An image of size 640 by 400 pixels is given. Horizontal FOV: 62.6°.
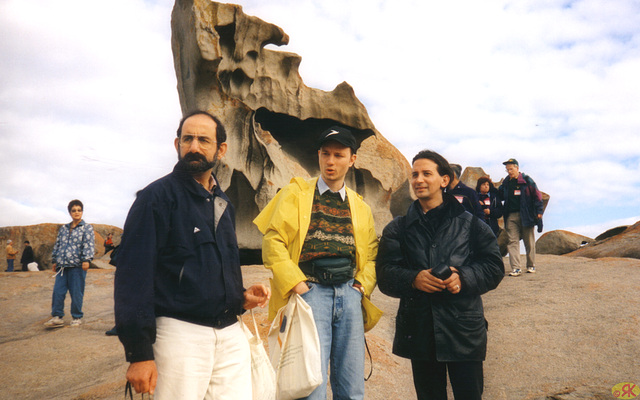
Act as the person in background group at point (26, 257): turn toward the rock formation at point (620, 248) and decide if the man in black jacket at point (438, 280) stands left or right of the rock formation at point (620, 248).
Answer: right

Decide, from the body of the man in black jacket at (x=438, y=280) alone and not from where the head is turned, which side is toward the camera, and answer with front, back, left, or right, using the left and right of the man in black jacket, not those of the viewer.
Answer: front

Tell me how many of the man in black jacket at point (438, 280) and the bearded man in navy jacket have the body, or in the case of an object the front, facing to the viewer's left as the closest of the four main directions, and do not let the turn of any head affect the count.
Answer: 0

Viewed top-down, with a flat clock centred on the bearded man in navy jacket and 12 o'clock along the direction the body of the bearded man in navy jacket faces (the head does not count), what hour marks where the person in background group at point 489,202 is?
The person in background group is roughly at 9 o'clock from the bearded man in navy jacket.

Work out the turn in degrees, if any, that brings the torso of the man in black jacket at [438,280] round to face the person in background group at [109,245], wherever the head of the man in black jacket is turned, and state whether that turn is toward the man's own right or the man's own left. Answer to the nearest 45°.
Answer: approximately 135° to the man's own right

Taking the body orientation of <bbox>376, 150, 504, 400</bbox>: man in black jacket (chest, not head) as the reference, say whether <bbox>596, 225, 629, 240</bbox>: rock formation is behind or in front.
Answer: behind

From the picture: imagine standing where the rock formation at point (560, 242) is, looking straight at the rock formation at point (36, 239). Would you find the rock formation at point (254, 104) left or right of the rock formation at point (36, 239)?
left

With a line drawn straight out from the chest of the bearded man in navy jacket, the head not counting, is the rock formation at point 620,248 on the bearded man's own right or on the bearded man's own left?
on the bearded man's own left

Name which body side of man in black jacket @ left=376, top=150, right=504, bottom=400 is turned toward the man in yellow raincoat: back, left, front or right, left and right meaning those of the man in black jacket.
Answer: right

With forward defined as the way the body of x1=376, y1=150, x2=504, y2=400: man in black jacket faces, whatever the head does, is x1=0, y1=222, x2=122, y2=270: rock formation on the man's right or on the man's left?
on the man's right

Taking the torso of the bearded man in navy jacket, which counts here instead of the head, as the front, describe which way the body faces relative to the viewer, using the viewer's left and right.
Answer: facing the viewer and to the right of the viewer

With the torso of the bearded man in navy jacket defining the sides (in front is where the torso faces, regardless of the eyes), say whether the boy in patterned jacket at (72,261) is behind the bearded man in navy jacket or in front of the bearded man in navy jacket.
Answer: behind
